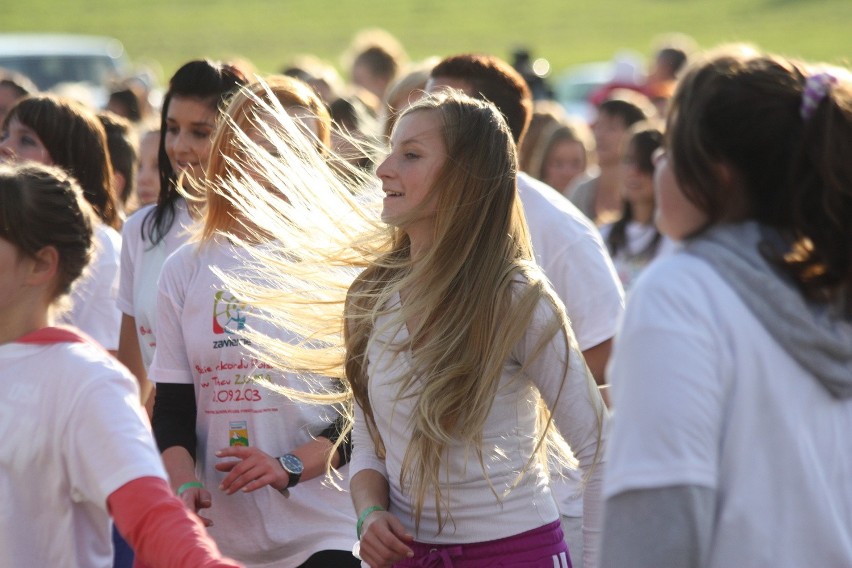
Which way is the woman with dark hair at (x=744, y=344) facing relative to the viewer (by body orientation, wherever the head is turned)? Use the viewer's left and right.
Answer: facing away from the viewer and to the left of the viewer

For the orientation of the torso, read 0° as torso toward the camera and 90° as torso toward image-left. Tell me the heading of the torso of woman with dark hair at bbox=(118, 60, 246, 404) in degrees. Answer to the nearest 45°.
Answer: approximately 315°

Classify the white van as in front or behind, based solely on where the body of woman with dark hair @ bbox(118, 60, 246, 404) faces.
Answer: behind

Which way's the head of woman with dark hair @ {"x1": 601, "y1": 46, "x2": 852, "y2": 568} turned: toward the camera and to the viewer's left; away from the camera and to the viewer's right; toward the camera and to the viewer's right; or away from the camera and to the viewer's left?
away from the camera and to the viewer's left

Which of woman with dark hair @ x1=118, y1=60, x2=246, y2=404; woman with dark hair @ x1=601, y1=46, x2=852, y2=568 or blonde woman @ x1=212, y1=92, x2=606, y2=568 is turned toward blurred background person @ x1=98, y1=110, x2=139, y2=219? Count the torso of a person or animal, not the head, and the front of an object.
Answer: woman with dark hair @ x1=601, y1=46, x2=852, y2=568

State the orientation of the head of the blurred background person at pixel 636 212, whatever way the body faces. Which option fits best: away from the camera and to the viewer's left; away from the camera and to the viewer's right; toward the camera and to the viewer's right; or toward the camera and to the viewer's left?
toward the camera and to the viewer's left

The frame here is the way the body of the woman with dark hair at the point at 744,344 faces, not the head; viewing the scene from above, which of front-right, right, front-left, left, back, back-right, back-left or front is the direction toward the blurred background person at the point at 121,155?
front

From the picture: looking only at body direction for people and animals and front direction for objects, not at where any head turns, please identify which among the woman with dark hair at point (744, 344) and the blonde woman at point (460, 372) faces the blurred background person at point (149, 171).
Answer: the woman with dark hair

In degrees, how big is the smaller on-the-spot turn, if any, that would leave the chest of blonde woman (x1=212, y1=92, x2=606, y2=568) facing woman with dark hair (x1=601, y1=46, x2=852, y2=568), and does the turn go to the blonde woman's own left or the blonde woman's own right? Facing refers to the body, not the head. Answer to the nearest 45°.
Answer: approximately 90° to the blonde woman's own left
